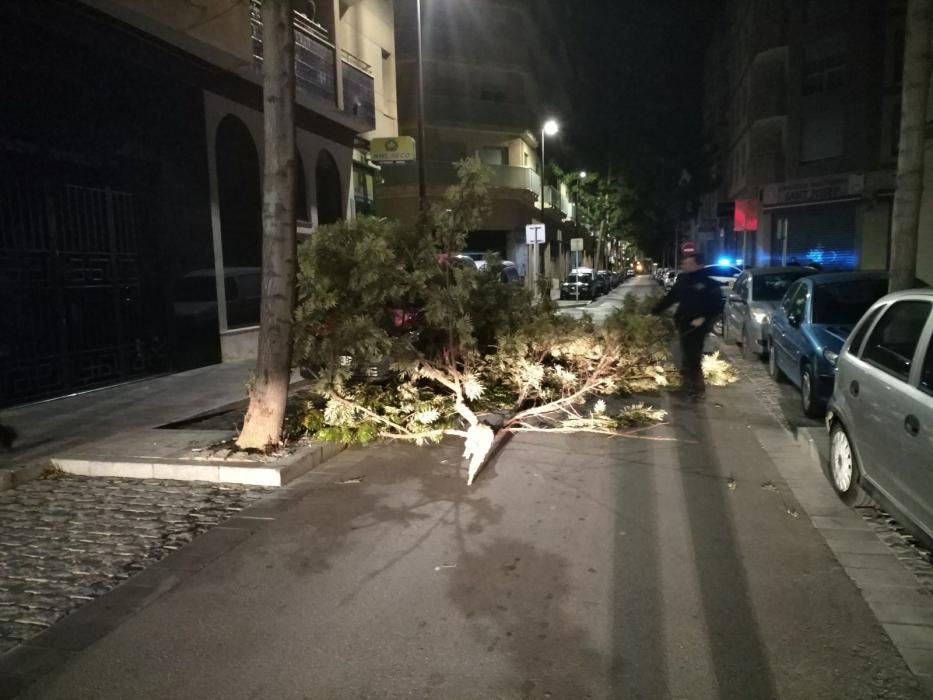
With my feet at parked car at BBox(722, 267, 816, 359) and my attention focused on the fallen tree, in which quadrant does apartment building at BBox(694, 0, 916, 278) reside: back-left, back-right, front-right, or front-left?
back-right

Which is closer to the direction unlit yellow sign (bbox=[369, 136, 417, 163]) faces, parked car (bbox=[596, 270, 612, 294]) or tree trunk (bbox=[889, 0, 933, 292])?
the tree trunk

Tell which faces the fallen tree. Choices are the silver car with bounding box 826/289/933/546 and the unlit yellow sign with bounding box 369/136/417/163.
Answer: the unlit yellow sign

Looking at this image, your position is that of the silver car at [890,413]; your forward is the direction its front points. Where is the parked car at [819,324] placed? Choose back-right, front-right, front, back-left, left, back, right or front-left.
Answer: back-left

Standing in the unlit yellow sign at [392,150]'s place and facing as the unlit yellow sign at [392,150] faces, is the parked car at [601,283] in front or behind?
behind

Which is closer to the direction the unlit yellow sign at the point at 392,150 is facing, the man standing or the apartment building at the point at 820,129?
the man standing

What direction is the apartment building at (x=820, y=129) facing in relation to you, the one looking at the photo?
facing the viewer and to the left of the viewer

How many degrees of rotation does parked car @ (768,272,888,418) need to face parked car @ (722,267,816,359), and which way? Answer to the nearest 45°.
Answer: approximately 180°

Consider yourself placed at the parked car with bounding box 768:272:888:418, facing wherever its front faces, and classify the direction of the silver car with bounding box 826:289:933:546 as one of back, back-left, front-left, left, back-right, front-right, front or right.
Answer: front

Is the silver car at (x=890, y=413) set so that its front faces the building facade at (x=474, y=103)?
no

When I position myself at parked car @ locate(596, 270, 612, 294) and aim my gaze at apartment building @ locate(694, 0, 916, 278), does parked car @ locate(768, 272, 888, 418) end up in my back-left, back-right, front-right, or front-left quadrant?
front-right

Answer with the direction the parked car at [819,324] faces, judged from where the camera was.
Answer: facing the viewer

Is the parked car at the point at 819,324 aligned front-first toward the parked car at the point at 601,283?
no

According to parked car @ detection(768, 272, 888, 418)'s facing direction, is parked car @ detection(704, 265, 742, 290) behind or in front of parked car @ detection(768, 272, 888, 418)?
behind

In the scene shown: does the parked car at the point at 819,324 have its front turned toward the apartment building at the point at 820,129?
no

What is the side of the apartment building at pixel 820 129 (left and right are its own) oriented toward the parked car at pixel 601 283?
right

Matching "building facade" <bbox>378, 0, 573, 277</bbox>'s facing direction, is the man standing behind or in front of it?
in front
